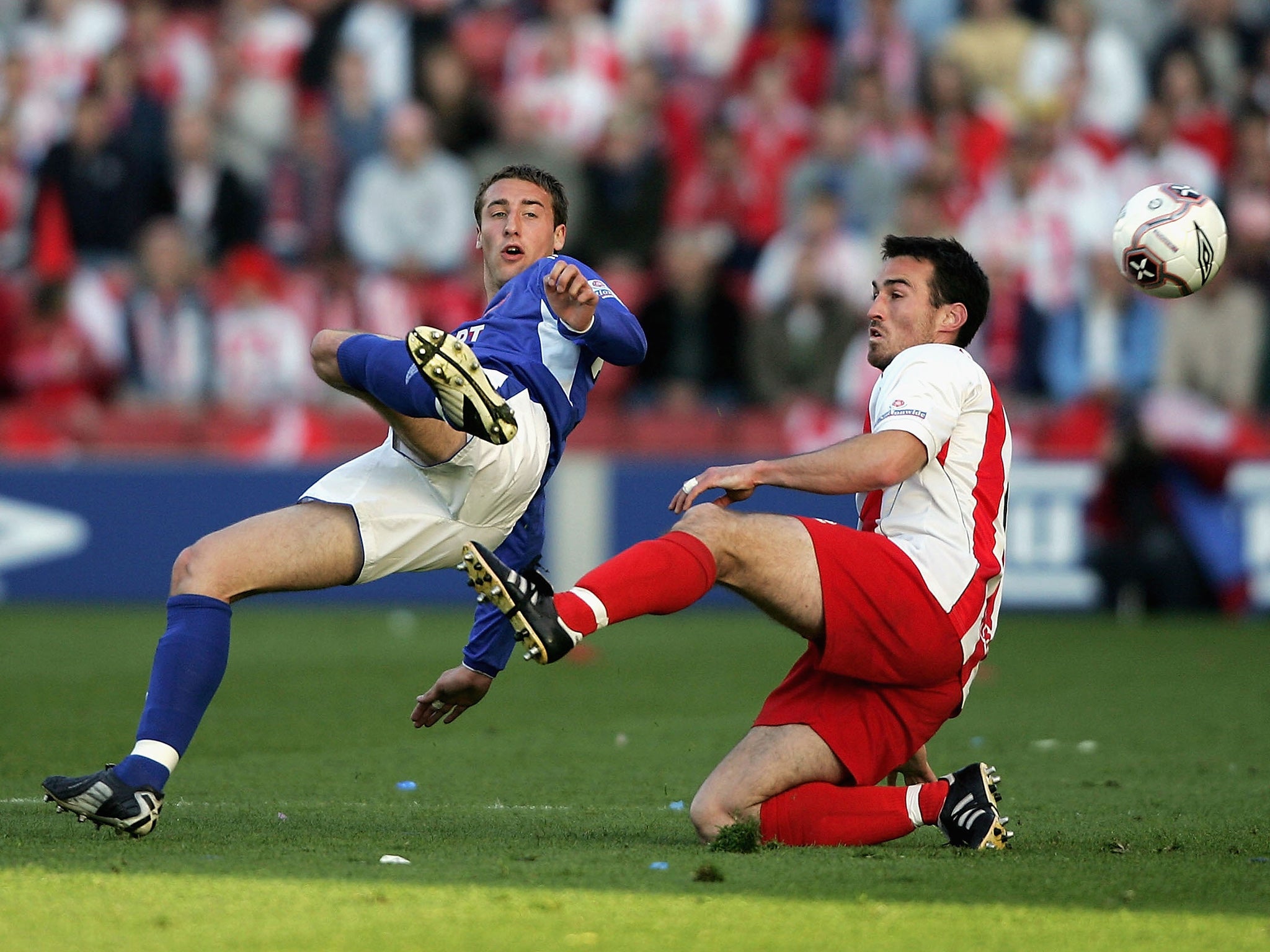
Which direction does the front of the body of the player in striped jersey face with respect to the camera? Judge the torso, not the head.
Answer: to the viewer's left

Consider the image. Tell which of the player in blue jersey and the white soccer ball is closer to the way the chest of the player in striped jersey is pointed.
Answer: the player in blue jersey

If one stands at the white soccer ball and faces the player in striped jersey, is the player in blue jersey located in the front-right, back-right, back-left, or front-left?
front-right

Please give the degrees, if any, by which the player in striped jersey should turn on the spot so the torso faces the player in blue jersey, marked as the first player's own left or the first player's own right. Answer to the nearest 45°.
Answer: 0° — they already face them

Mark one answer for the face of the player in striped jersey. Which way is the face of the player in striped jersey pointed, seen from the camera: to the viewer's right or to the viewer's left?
to the viewer's left

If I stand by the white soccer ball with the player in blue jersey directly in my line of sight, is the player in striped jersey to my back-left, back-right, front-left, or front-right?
front-left

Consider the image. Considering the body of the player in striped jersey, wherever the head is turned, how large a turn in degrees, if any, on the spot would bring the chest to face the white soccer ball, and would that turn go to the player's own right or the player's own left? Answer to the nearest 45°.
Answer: approximately 135° to the player's own right
